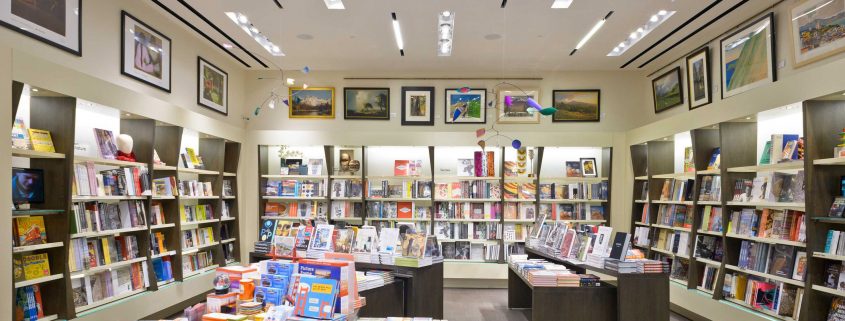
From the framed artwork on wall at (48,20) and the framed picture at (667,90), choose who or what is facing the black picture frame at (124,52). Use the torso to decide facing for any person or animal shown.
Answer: the framed picture

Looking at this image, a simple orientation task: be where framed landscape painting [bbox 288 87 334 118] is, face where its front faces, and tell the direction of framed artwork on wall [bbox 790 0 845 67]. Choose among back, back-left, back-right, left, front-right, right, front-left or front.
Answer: front-left

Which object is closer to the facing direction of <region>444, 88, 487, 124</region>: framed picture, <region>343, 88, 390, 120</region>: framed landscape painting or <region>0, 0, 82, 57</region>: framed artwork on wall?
the framed artwork on wall

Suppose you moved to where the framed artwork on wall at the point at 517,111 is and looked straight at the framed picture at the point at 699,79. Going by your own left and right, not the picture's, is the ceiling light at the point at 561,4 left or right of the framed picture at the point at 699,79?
right

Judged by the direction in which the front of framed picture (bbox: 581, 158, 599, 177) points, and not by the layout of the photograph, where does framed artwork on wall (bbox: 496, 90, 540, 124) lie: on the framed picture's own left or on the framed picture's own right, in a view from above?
on the framed picture's own right

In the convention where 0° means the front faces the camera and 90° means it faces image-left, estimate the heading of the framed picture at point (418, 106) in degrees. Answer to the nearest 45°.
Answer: approximately 0°

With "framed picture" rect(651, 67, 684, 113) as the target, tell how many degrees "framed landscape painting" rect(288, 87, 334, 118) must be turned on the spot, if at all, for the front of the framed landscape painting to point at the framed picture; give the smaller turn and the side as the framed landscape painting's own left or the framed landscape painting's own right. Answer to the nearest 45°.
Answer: approximately 45° to the framed landscape painting's own left

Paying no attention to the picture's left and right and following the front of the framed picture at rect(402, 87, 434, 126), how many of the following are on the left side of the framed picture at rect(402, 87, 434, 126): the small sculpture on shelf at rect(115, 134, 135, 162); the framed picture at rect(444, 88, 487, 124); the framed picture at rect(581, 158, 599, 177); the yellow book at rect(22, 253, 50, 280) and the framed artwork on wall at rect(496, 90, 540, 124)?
3

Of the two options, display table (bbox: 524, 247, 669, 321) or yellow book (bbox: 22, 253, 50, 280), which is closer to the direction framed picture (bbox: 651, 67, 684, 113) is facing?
the yellow book

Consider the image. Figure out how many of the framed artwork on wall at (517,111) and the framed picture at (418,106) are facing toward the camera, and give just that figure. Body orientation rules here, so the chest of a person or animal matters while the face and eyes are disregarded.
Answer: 2

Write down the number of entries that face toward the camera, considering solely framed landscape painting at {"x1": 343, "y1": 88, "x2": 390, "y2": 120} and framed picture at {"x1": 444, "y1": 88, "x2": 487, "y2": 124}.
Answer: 2
